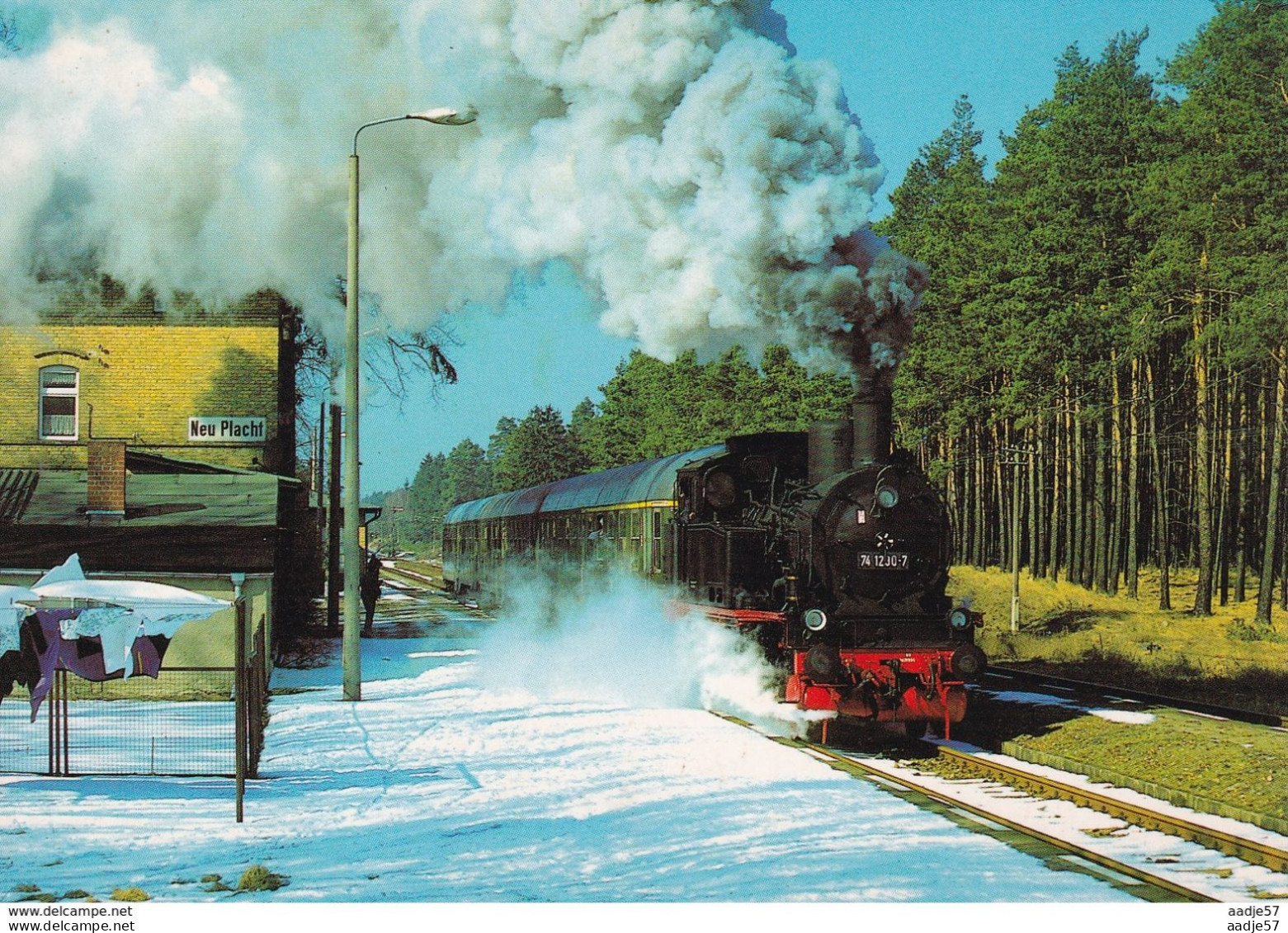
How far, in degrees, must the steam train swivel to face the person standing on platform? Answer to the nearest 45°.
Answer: approximately 180°

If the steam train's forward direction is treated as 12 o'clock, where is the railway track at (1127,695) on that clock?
The railway track is roughly at 9 o'clock from the steam train.

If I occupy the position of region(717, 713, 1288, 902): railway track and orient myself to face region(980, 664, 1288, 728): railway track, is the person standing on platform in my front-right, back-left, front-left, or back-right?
front-left

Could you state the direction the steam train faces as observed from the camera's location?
facing the viewer and to the right of the viewer

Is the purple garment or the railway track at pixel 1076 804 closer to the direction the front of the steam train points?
the railway track

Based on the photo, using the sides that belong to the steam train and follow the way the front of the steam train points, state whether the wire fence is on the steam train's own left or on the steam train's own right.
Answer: on the steam train's own right

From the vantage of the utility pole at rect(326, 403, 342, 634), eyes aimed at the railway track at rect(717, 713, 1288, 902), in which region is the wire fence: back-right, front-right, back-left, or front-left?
front-right

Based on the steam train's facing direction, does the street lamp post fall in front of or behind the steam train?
behind

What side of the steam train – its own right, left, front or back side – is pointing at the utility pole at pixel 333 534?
back

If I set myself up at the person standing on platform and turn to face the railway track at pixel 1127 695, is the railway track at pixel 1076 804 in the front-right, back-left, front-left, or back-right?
front-right

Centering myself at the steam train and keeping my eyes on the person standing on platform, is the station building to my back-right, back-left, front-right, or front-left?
front-left
